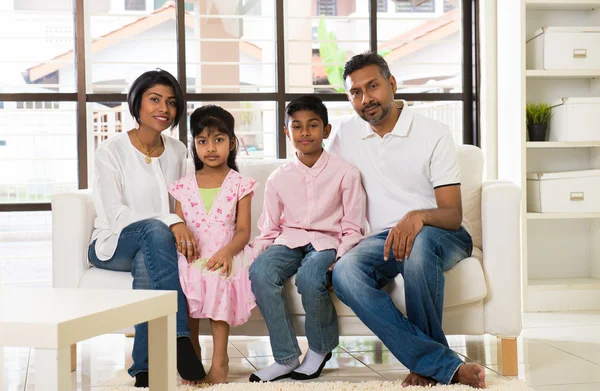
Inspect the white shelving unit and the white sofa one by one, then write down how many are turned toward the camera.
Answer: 2

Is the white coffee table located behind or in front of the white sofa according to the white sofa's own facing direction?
in front

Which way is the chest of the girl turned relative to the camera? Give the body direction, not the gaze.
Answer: toward the camera

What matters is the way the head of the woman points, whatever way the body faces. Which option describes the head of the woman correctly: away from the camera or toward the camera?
toward the camera

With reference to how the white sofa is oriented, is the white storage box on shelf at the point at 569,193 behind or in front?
behind

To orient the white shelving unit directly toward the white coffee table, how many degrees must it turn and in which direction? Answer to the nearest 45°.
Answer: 0° — it already faces it

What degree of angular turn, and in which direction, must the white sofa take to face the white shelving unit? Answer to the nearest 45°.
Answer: approximately 135° to its left

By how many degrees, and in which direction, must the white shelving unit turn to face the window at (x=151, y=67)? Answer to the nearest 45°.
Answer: approximately 90° to its right

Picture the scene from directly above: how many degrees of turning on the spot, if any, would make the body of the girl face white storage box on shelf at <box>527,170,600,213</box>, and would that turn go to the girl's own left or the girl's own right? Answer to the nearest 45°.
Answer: approximately 135° to the girl's own left

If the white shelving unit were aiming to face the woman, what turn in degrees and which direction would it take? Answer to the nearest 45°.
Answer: approximately 45° to its right

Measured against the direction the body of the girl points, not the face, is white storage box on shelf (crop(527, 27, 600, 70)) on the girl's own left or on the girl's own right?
on the girl's own left

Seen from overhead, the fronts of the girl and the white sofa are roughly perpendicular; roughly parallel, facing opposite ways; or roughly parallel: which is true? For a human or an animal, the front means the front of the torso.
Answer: roughly parallel

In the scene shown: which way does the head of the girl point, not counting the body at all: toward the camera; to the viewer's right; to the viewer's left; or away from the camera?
toward the camera

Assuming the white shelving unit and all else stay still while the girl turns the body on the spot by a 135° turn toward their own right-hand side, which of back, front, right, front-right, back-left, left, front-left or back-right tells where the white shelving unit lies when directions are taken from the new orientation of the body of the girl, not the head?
right

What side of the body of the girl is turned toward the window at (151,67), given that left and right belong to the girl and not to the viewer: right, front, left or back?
back
